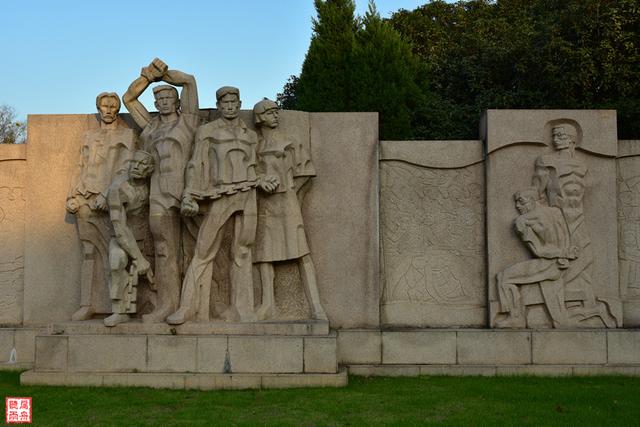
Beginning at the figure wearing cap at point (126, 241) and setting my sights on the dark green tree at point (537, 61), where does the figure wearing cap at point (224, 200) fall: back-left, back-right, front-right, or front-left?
front-right

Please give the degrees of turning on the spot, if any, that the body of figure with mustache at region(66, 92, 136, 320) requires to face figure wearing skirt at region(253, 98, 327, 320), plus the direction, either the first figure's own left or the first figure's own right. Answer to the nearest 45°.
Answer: approximately 45° to the first figure's own left

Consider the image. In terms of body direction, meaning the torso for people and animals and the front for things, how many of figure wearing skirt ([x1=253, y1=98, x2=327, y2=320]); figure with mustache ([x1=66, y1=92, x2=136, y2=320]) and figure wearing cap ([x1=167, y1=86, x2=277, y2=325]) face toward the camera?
3

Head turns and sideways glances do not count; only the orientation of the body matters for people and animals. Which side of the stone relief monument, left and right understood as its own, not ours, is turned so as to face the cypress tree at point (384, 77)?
back

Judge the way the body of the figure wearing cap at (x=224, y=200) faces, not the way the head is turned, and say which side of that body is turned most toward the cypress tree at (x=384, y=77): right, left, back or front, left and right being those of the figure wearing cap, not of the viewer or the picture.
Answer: back

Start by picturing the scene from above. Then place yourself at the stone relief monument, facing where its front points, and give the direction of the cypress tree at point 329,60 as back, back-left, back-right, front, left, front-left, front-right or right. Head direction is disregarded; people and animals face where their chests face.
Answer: back

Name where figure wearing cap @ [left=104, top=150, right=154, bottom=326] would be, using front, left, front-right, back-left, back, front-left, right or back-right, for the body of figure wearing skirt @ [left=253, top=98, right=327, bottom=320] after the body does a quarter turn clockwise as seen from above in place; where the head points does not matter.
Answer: front

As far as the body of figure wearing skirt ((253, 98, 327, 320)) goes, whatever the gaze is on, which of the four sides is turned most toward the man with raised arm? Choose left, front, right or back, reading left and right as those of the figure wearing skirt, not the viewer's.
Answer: right

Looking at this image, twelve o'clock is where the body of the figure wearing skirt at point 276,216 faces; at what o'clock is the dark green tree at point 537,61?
The dark green tree is roughly at 7 o'clock from the figure wearing skirt.

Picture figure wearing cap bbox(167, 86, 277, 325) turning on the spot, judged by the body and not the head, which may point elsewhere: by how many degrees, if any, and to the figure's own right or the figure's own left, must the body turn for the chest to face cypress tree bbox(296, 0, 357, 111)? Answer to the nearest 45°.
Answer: approximately 180°

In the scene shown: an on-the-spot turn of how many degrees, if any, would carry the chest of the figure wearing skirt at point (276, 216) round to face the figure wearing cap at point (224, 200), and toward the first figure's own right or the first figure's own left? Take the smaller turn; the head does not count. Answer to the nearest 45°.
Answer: approximately 45° to the first figure's own right

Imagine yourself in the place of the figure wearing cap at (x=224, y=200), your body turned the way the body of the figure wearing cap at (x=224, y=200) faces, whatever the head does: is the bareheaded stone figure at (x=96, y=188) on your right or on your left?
on your right

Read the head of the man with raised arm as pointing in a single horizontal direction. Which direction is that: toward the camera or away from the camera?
toward the camera

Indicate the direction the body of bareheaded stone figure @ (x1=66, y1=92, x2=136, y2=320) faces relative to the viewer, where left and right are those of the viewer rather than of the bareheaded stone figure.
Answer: facing the viewer
